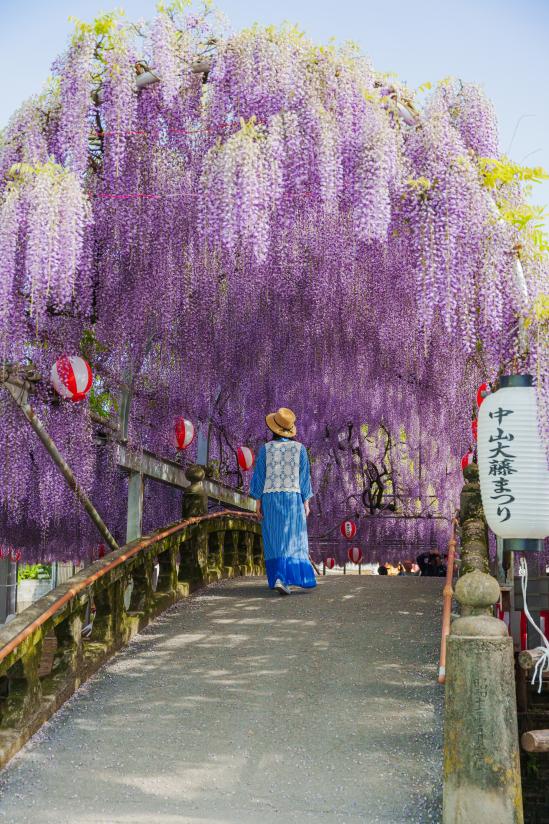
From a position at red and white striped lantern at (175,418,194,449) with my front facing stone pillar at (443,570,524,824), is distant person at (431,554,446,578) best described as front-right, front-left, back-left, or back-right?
back-left

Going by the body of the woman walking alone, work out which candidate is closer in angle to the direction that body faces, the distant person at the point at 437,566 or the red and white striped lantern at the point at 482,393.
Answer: the distant person

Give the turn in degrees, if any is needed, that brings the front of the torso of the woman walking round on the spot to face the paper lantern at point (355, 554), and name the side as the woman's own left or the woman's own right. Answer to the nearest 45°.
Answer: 0° — they already face it

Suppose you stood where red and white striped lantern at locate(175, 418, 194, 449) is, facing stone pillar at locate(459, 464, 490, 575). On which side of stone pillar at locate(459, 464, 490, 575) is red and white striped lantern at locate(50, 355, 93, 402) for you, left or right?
right

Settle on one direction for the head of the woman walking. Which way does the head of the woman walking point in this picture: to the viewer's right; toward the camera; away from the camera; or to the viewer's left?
away from the camera

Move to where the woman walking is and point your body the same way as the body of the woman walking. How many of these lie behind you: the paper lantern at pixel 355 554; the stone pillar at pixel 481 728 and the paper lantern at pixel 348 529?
1

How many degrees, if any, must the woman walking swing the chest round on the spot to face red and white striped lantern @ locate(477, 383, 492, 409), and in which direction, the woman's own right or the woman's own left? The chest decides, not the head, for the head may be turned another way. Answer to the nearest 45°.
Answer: approximately 135° to the woman's own right

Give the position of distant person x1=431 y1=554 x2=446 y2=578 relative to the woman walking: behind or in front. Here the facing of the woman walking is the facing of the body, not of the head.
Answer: in front

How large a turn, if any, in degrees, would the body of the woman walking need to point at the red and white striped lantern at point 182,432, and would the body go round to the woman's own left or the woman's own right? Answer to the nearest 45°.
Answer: approximately 45° to the woman's own left

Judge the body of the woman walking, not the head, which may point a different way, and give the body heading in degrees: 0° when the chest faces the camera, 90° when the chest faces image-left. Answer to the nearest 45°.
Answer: approximately 180°

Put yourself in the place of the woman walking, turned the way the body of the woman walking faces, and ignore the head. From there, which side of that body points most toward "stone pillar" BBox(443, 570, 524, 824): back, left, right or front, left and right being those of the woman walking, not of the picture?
back
